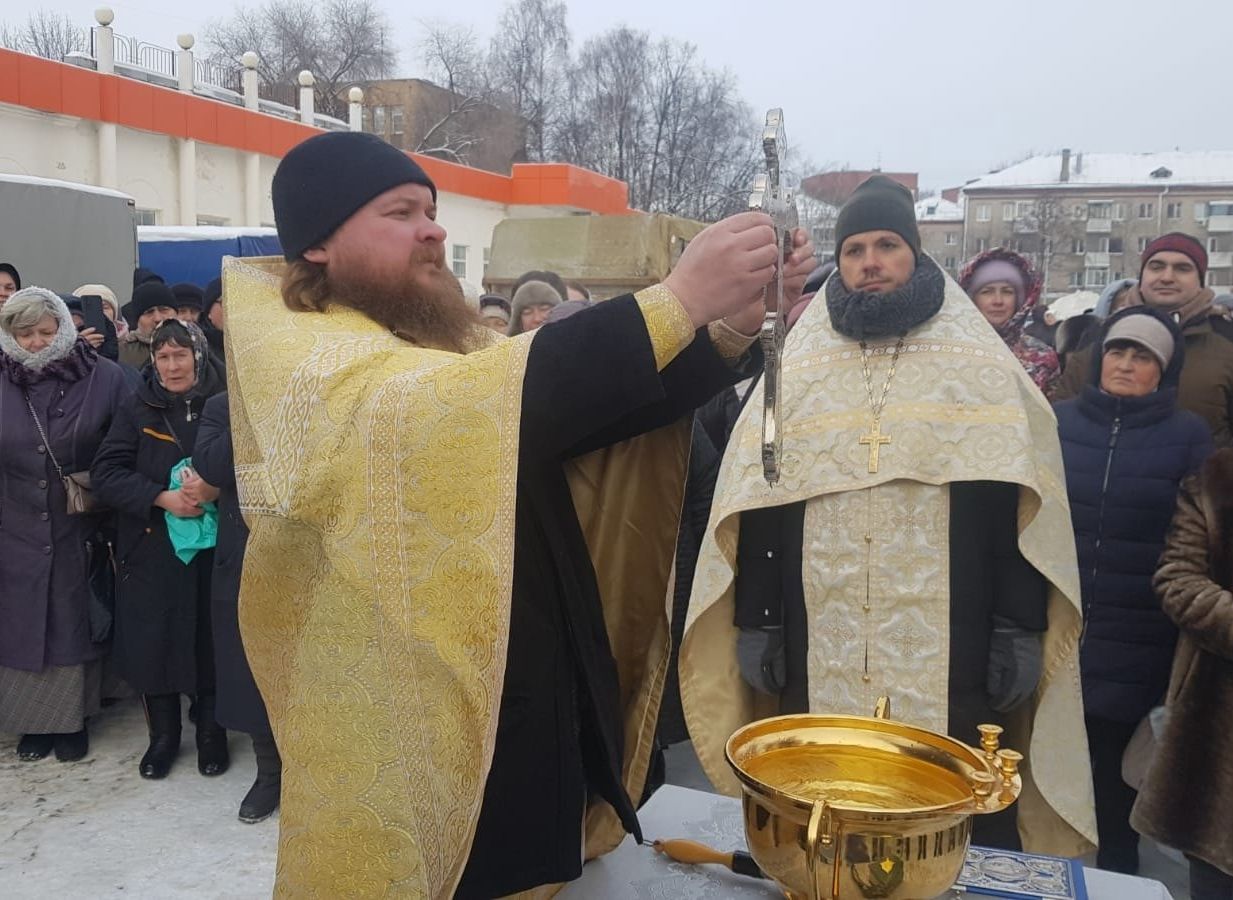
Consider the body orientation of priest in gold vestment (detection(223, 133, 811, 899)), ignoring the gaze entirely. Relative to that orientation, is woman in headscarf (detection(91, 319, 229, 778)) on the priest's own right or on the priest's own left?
on the priest's own left

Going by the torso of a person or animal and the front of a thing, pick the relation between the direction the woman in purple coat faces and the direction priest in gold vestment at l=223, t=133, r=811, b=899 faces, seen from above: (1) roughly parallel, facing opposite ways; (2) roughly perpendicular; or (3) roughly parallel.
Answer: roughly perpendicular

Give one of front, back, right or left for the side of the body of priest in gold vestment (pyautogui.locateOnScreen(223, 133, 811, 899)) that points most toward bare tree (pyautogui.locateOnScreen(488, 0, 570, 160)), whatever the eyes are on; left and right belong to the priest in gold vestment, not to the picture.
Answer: left

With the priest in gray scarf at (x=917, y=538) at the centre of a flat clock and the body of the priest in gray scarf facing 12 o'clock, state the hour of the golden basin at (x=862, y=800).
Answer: The golden basin is roughly at 12 o'clock from the priest in gray scarf.

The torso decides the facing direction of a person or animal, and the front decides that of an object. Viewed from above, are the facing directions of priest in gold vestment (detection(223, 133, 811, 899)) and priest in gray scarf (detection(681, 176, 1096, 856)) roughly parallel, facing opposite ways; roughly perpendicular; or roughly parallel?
roughly perpendicular

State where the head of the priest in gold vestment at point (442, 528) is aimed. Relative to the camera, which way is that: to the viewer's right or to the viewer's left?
to the viewer's right

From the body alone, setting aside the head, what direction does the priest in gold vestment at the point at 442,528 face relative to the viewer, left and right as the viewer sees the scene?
facing to the right of the viewer

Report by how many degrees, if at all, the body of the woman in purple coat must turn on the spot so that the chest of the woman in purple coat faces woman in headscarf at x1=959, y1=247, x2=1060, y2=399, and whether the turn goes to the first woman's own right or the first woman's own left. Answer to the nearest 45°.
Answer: approximately 90° to the first woman's own left

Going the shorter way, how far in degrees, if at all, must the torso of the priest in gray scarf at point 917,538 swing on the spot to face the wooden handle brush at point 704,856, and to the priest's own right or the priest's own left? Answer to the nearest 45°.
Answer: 0° — they already face it
